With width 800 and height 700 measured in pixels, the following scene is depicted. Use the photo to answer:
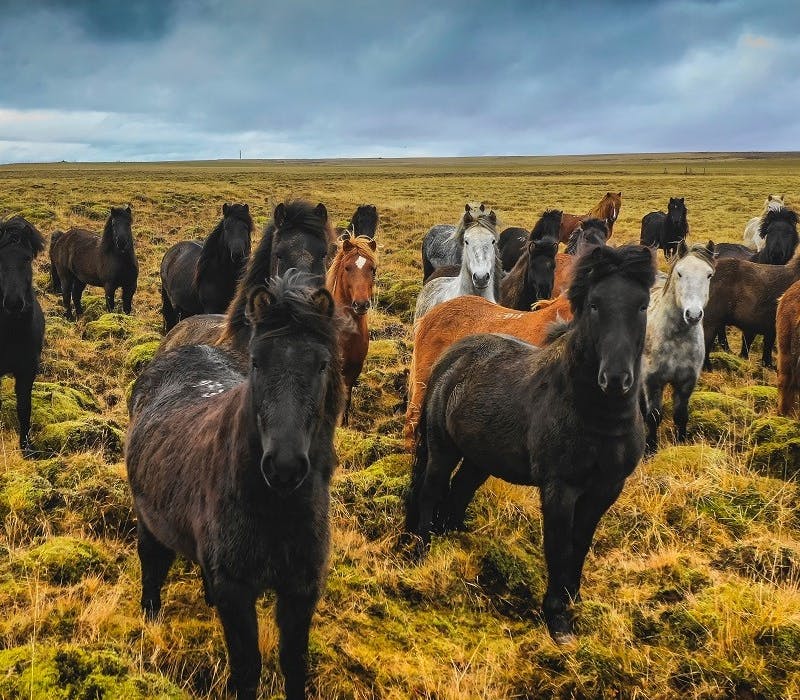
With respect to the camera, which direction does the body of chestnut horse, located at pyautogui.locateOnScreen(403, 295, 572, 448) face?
to the viewer's right

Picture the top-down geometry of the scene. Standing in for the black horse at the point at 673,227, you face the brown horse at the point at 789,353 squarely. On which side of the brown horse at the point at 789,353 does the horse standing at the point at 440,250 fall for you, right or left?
right

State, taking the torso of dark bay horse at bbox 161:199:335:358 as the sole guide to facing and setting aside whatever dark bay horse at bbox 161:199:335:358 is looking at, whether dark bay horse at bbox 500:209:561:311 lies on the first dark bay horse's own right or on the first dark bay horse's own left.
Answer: on the first dark bay horse's own left

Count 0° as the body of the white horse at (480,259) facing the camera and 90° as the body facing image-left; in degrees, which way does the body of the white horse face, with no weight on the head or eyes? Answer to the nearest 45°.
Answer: approximately 315°

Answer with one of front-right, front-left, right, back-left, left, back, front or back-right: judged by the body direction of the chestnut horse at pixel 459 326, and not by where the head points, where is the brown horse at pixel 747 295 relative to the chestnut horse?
front-left

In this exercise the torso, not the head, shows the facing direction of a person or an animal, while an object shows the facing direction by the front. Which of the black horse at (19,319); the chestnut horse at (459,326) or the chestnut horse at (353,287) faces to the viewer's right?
the chestnut horse at (459,326)

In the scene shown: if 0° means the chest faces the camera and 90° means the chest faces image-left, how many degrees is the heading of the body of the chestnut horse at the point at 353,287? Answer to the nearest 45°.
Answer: approximately 0°

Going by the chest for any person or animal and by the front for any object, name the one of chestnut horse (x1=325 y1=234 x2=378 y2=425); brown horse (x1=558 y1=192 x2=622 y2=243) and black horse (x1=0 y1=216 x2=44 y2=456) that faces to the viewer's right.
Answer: the brown horse
